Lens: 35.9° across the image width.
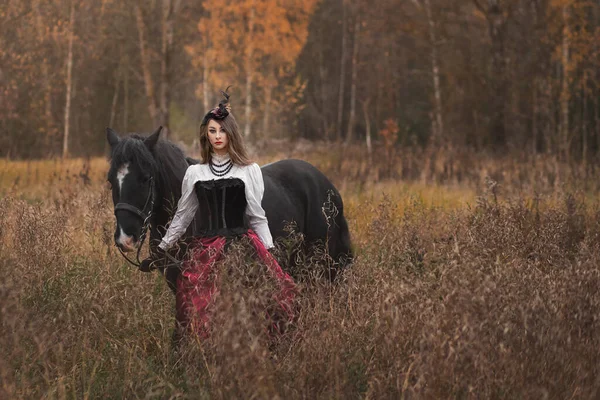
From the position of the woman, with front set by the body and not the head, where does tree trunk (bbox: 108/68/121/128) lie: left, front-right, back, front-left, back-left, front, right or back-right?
back

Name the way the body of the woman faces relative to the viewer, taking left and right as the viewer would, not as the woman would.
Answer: facing the viewer

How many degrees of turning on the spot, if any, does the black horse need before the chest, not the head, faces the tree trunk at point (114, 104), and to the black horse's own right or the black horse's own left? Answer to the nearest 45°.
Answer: approximately 135° to the black horse's own right

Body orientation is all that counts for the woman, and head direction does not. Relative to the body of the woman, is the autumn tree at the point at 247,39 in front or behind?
behind

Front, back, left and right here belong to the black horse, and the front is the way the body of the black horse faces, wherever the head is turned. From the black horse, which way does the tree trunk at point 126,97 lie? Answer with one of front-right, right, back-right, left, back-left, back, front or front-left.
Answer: back-right

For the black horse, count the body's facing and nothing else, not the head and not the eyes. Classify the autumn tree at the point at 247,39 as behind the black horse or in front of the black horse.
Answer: behind

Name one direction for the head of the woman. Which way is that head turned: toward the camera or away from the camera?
toward the camera

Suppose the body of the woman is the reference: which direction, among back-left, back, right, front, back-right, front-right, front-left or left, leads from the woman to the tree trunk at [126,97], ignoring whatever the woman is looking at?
back
